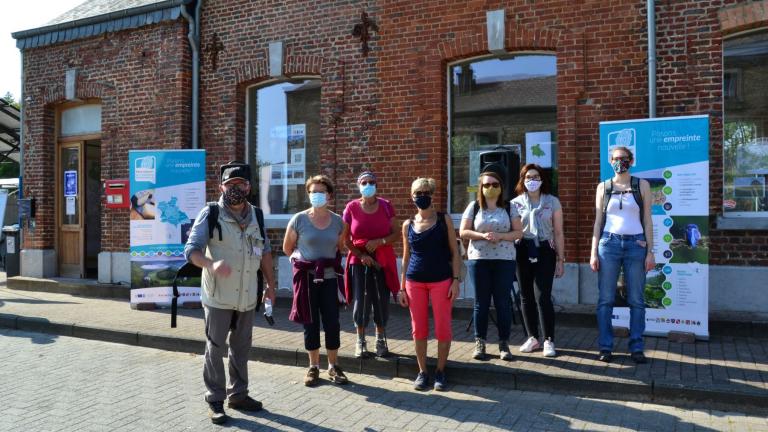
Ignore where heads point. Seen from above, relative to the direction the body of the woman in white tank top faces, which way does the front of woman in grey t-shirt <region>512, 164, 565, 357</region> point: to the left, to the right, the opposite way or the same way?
the same way

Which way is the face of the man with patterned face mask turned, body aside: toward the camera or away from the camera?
toward the camera

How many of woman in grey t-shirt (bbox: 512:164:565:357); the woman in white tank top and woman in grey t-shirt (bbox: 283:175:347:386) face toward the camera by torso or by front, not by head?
3

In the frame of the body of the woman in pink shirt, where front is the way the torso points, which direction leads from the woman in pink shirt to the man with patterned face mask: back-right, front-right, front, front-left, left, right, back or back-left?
front-right

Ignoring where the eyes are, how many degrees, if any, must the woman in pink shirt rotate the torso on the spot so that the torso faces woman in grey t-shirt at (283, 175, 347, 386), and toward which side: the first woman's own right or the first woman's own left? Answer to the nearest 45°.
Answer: approximately 45° to the first woman's own right

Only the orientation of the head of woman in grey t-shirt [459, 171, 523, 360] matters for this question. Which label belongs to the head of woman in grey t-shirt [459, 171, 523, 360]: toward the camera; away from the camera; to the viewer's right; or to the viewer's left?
toward the camera

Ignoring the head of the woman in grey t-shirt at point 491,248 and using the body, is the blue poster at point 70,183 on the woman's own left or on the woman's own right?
on the woman's own right

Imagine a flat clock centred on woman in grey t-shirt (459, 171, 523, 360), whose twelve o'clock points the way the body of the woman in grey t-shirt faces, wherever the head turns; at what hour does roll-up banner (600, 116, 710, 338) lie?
The roll-up banner is roughly at 8 o'clock from the woman in grey t-shirt.

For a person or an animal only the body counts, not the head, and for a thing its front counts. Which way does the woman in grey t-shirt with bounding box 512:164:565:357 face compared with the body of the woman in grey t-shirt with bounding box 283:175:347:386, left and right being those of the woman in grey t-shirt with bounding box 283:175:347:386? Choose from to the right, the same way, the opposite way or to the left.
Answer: the same way

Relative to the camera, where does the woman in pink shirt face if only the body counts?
toward the camera

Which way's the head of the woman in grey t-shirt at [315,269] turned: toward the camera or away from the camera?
toward the camera

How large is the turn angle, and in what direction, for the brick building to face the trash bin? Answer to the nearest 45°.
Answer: approximately 90° to its right

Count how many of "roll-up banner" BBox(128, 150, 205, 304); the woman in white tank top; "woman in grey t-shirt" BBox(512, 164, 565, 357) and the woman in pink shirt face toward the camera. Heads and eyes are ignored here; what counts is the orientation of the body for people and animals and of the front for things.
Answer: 4

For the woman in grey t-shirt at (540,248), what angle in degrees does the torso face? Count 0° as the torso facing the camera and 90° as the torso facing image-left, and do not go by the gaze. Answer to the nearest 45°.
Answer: approximately 0°

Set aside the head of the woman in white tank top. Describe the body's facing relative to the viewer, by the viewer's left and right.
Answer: facing the viewer

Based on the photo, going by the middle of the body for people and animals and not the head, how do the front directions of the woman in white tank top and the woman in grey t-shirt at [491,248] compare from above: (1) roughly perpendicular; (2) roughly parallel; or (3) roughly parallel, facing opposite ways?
roughly parallel

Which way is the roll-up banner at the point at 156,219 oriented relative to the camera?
toward the camera

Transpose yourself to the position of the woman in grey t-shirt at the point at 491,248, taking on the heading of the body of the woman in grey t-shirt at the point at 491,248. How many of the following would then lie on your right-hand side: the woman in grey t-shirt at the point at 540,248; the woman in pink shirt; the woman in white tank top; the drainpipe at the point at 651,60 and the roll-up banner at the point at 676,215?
1

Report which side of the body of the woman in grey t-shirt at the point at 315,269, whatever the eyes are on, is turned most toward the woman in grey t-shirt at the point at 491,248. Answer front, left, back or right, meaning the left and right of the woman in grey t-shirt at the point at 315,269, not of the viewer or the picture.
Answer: left
